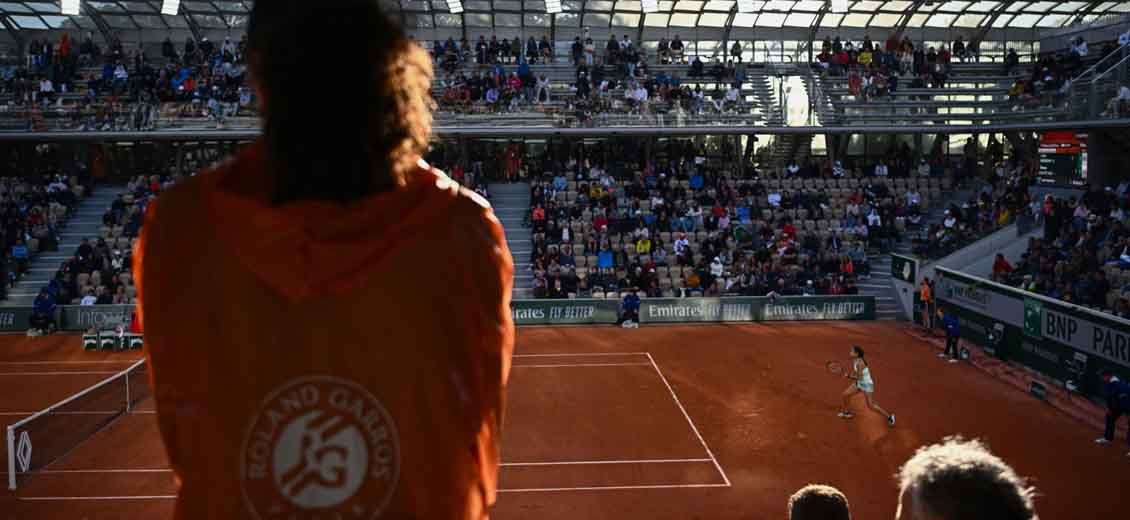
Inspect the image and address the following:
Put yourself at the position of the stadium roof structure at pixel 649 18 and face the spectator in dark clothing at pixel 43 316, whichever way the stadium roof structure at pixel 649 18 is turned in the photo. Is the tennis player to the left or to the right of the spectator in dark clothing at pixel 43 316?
left

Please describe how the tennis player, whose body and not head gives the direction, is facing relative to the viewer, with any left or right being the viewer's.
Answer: facing to the left of the viewer

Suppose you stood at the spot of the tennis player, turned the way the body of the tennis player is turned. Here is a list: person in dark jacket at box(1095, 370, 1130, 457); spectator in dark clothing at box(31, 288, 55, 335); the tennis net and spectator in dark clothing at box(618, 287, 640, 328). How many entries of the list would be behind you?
1

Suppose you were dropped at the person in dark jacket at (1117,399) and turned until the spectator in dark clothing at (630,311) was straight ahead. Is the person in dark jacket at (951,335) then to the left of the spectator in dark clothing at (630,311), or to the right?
right

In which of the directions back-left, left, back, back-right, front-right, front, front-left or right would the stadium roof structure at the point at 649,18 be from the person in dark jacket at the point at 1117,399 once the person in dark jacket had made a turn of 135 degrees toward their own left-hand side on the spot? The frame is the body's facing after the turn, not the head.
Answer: back

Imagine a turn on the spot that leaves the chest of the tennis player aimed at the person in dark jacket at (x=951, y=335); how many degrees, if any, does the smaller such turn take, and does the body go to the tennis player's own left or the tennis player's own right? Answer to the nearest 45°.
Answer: approximately 90° to the tennis player's own right

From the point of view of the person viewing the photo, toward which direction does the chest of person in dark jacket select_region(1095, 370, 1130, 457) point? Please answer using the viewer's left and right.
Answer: facing to the left of the viewer

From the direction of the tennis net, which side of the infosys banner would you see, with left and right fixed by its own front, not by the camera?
front

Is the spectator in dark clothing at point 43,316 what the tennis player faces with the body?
yes

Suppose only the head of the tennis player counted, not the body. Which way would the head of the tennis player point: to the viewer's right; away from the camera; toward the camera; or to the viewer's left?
to the viewer's left

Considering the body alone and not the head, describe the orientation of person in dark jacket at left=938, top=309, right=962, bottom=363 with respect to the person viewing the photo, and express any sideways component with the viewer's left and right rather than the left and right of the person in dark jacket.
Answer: facing to the left of the viewer

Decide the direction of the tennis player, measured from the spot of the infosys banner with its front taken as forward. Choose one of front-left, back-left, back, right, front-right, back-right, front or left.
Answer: front-left
